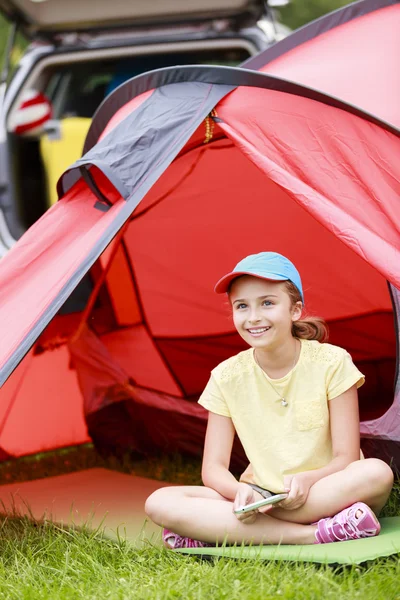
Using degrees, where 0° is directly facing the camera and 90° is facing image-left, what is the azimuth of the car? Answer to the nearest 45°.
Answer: approximately 180°

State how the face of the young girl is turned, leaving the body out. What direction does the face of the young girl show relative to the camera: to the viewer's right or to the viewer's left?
to the viewer's left

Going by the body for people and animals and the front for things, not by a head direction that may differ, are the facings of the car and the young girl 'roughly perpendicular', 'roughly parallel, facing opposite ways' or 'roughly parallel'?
roughly parallel, facing opposite ways

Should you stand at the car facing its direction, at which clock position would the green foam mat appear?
The green foam mat is roughly at 6 o'clock from the car.

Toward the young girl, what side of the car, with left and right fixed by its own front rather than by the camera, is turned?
back

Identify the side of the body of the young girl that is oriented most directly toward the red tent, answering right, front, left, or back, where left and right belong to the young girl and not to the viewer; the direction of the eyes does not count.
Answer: back

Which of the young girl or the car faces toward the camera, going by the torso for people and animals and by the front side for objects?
the young girl

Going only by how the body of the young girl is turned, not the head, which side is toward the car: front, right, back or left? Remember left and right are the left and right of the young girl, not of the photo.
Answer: back

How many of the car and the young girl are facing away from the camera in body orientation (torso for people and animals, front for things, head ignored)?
1

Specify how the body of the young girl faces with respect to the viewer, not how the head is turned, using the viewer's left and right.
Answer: facing the viewer
